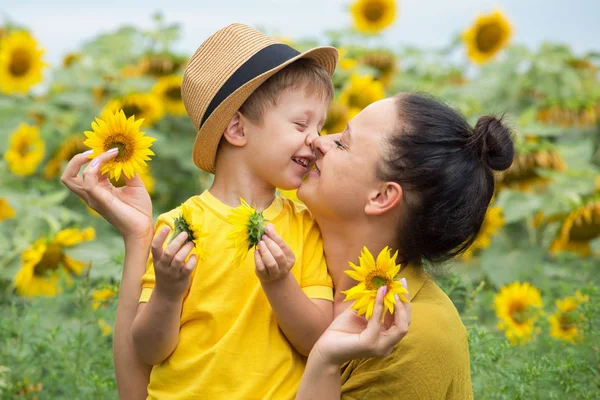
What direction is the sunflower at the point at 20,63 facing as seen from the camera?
toward the camera

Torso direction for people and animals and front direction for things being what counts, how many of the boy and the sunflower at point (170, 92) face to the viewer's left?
0

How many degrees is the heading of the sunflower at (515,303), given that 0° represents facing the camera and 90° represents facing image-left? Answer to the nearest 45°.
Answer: approximately 0°

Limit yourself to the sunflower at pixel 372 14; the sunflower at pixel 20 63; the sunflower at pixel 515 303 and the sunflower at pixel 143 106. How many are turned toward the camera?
4

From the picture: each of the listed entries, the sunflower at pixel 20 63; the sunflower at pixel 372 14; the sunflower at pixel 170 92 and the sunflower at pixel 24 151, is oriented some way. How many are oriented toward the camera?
4

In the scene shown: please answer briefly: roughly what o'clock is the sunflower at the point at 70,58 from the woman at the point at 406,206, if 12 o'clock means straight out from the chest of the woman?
The sunflower is roughly at 2 o'clock from the woman.

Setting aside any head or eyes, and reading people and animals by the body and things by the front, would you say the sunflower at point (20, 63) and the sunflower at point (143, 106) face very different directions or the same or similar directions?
same or similar directions

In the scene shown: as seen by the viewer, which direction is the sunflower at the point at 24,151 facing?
toward the camera

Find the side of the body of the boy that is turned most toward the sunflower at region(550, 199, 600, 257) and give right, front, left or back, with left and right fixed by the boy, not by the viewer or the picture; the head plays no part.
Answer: left

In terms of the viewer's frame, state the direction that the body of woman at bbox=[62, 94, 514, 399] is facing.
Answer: to the viewer's left

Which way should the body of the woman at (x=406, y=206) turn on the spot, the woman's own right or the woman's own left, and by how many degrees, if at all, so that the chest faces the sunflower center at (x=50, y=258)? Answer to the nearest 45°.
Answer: approximately 45° to the woman's own right

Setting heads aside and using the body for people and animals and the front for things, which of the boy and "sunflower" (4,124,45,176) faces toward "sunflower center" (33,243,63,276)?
the sunflower

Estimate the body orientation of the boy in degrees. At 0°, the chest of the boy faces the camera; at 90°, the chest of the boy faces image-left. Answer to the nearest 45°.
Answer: approximately 315°

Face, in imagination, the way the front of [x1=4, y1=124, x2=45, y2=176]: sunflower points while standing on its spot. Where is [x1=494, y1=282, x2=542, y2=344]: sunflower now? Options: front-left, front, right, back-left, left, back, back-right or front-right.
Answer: front-left

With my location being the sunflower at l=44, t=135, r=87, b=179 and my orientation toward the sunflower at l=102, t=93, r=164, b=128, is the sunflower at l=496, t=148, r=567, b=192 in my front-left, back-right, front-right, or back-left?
front-right
